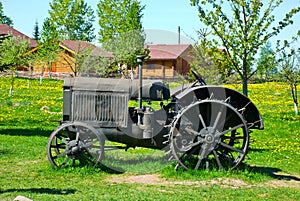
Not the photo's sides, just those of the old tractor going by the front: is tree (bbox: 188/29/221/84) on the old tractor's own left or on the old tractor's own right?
on the old tractor's own right

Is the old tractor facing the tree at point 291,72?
no

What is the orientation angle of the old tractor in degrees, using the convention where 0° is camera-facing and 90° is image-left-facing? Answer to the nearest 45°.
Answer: approximately 90°
